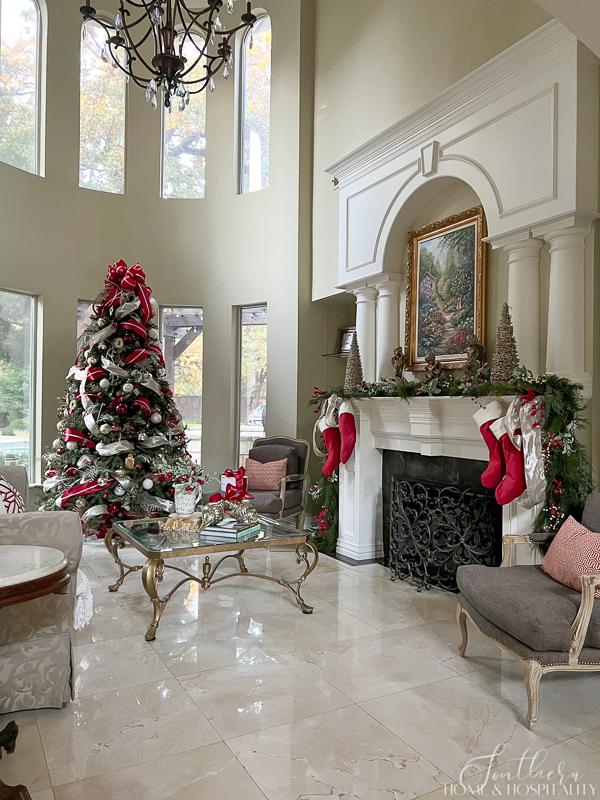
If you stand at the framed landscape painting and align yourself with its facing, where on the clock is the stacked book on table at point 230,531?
The stacked book on table is roughly at 12 o'clock from the framed landscape painting.

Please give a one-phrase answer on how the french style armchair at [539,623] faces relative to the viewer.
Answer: facing the viewer and to the left of the viewer

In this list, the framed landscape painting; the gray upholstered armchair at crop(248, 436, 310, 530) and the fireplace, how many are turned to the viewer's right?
0

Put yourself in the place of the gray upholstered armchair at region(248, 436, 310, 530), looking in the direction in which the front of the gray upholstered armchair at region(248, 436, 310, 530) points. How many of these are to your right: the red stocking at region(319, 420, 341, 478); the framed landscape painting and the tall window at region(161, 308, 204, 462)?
1

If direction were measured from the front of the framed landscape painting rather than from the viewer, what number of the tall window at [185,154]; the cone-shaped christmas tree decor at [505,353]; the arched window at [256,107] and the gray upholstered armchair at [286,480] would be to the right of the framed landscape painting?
3

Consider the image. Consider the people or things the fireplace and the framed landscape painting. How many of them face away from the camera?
0

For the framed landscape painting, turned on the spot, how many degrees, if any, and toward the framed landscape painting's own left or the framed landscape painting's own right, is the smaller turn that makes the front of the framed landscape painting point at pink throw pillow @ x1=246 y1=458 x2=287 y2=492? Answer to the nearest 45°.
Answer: approximately 90° to the framed landscape painting's own right

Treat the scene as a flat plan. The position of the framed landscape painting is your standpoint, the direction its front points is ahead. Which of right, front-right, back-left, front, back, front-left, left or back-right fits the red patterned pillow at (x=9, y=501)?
front

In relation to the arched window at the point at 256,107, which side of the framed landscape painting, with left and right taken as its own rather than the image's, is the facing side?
right

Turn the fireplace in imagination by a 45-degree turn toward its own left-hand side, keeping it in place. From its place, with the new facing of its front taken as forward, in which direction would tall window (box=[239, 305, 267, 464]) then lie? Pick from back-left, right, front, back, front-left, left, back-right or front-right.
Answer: back-right

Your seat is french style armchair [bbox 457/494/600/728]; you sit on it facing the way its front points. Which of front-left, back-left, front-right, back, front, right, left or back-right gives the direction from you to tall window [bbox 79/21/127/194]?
right

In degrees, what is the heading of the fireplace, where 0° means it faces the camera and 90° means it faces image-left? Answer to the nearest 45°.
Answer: approximately 45°

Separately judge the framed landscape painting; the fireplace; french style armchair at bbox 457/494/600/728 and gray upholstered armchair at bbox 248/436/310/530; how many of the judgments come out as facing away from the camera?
0

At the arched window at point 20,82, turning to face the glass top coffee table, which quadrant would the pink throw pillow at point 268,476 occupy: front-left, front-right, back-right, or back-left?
front-left

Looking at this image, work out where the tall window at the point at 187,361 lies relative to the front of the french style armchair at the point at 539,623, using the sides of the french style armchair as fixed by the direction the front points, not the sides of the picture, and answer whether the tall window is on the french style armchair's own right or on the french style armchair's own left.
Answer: on the french style armchair's own right
